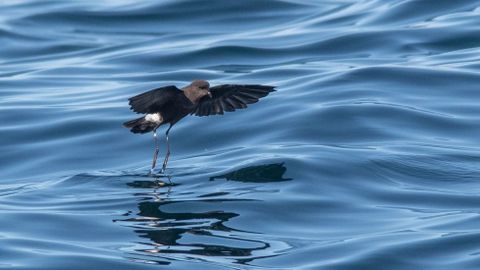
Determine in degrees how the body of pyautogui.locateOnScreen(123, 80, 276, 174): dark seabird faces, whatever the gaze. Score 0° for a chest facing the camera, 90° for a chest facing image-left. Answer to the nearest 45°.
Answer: approximately 315°
